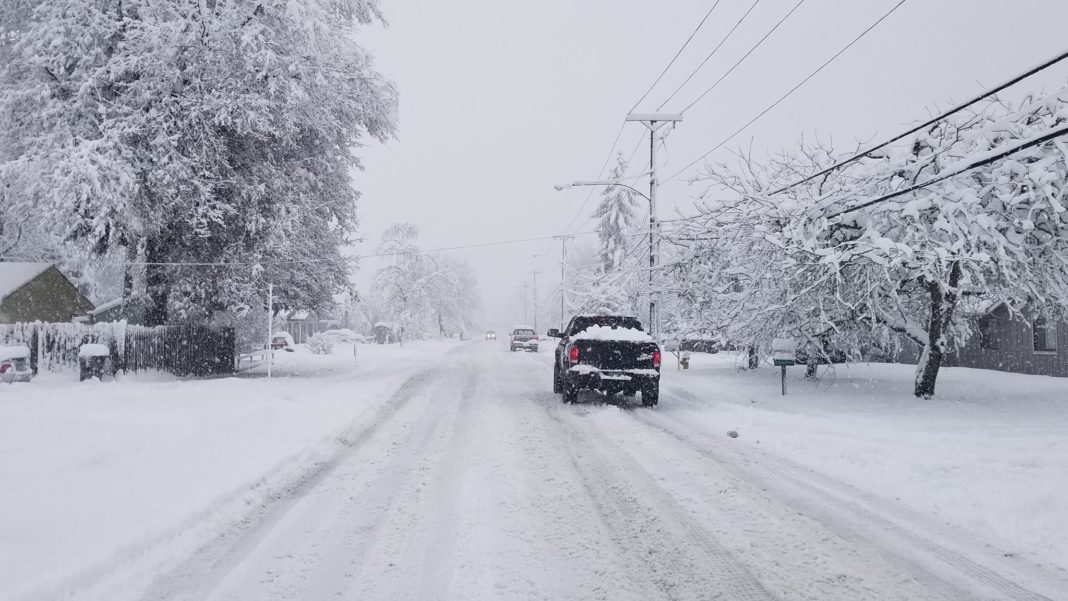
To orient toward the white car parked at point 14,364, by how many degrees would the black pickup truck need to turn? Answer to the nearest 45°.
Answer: approximately 90° to its left

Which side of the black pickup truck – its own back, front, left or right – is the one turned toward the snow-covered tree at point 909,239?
right

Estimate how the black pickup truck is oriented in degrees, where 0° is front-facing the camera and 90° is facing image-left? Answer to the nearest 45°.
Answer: approximately 180°

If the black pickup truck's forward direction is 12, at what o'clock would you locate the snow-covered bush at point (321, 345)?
The snow-covered bush is roughly at 11 o'clock from the black pickup truck.

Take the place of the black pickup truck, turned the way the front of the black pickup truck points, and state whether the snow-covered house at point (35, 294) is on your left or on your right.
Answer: on your left

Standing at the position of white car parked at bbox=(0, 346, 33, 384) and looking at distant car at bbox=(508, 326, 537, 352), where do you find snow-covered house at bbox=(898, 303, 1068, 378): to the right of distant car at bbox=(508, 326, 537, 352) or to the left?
right
